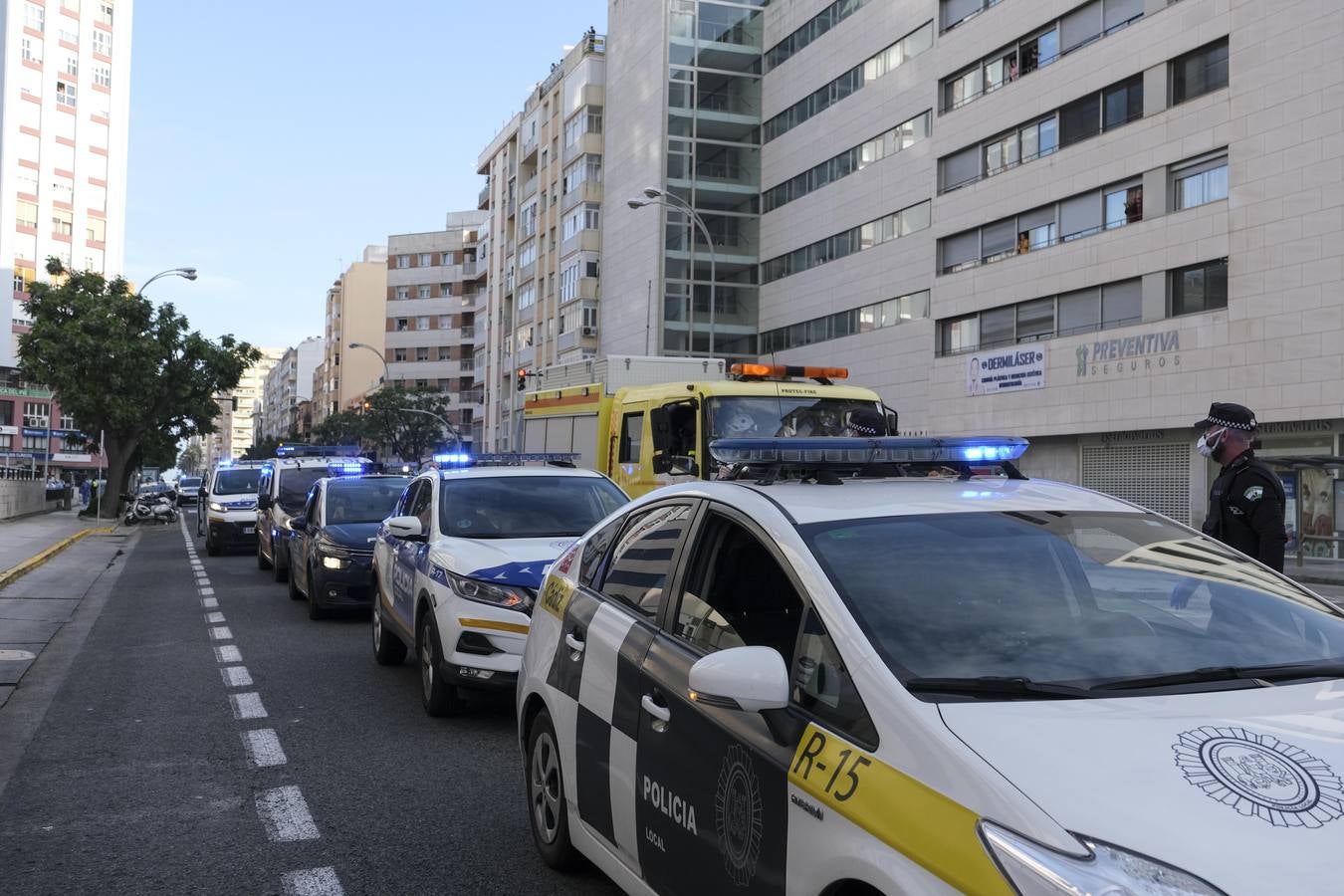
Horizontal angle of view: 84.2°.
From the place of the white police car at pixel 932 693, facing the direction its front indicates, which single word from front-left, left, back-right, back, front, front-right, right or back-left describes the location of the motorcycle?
back

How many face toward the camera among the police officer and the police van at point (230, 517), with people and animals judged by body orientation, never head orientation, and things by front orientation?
1

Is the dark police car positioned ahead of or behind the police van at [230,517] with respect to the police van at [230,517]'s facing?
ahead

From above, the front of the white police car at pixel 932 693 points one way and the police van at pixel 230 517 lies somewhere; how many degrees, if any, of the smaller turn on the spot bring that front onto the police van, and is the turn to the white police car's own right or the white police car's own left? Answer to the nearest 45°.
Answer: approximately 180°

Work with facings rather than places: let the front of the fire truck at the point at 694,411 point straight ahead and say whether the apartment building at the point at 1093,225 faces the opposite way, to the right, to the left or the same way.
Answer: to the right

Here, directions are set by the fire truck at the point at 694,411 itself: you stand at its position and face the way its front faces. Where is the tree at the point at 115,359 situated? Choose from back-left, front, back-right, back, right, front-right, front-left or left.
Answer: back

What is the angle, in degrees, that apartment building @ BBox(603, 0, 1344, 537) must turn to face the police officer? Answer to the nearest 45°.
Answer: approximately 45° to its left

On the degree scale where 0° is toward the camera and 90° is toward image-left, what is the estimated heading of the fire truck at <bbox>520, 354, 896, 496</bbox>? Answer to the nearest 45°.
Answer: approximately 315°

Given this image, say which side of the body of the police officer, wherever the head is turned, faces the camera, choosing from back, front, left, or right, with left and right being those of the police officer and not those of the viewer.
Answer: left

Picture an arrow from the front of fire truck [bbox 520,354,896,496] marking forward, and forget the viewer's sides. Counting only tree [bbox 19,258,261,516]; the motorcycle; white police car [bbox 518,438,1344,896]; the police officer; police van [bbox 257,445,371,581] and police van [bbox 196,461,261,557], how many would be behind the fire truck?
4

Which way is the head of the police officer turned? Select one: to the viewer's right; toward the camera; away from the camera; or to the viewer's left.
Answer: to the viewer's left

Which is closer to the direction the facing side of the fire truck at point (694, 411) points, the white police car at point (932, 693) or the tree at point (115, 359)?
the white police car

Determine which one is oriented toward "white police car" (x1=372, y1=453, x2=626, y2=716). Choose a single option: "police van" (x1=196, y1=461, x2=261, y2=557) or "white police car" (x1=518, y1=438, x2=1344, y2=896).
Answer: the police van
